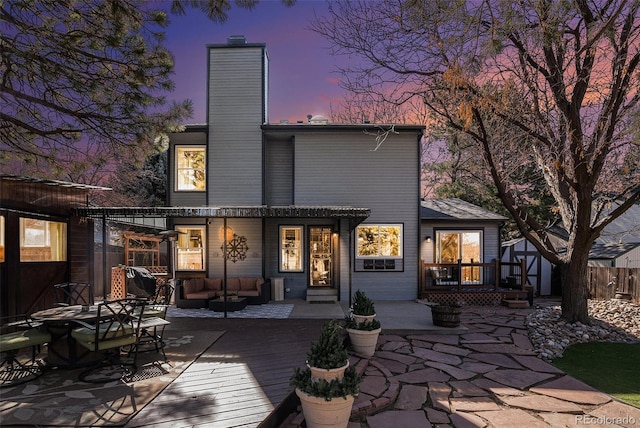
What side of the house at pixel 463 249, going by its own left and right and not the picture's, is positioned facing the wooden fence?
left

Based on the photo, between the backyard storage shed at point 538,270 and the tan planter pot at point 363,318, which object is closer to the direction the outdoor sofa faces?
the tan planter pot

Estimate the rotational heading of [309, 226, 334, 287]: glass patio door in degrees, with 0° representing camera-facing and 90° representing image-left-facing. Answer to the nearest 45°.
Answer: approximately 0°

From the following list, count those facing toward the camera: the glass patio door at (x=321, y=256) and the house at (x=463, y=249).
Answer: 2

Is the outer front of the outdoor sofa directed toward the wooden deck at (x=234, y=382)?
yes
